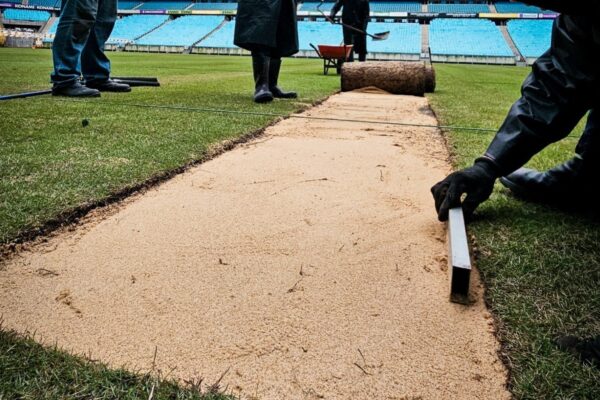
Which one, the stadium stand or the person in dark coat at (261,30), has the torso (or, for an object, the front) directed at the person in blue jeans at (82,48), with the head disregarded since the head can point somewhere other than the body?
the stadium stand

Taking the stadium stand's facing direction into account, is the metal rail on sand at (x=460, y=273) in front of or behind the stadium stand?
in front

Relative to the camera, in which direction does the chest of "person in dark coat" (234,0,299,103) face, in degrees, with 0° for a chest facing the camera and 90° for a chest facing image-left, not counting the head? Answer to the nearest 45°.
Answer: approximately 315°

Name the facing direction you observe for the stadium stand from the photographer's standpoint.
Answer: facing the viewer

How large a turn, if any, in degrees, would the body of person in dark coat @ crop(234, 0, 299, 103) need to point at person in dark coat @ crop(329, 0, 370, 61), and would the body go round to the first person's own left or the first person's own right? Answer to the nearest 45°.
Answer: approximately 135° to the first person's own left

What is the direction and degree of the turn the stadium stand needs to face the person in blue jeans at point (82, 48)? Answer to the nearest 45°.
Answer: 0° — it already faces them

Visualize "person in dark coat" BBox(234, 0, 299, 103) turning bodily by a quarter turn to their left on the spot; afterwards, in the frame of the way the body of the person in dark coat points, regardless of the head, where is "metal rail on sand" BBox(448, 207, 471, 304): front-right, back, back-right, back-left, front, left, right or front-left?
back-right

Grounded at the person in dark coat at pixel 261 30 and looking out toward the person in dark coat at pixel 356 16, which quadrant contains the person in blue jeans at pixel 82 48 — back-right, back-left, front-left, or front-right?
back-left

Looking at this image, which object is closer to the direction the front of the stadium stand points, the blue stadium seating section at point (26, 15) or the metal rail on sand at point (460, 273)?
the metal rail on sand
